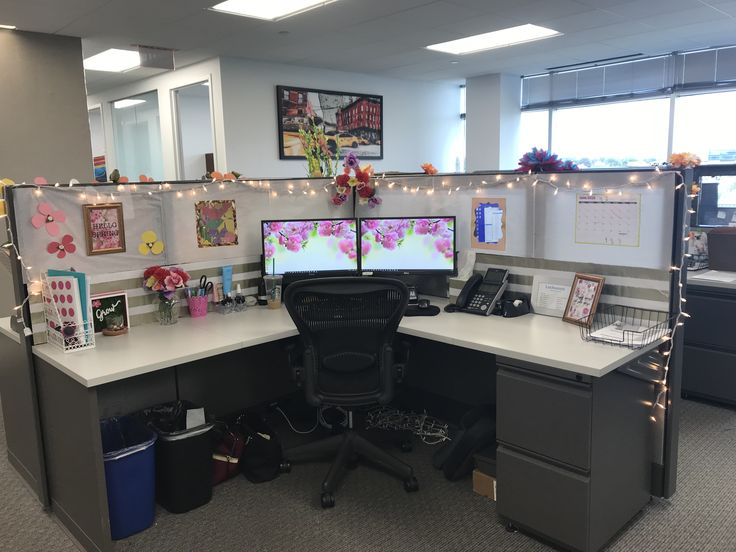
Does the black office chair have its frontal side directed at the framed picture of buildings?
yes

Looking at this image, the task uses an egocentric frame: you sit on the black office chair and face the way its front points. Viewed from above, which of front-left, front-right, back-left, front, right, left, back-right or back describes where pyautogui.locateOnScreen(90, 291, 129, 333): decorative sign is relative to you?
left

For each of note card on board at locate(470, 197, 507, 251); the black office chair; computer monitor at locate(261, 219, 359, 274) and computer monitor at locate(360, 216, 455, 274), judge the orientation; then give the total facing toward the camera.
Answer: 3

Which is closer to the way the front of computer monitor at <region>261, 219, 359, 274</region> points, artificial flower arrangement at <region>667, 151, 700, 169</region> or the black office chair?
the black office chair

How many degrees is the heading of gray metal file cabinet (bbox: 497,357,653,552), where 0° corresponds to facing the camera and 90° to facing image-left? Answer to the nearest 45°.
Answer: approximately 45°

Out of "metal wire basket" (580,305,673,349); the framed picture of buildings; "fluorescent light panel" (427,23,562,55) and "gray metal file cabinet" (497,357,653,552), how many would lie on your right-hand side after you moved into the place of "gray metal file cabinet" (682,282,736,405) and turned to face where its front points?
2

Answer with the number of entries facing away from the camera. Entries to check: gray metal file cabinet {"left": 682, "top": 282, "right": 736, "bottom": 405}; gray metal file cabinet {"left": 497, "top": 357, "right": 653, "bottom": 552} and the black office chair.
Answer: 1

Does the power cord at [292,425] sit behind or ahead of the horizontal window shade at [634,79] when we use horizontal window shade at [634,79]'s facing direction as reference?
ahead

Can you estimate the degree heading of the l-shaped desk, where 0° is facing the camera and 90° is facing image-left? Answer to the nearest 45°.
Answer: approximately 0°

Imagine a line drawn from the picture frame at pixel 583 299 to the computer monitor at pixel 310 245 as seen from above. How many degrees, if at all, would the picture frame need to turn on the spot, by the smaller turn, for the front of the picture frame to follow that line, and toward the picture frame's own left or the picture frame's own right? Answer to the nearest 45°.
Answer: approximately 45° to the picture frame's own right

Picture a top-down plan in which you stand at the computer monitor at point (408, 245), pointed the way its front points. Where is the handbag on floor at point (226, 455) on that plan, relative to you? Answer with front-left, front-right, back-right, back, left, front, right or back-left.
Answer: front-right

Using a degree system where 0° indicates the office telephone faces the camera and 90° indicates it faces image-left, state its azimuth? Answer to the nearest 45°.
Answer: approximately 45°

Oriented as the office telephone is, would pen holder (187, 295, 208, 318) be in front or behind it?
in front

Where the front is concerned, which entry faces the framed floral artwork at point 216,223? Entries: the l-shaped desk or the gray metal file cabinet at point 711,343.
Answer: the gray metal file cabinet

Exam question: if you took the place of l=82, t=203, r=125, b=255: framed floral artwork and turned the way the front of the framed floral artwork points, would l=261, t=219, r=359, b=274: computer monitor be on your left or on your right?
on your left

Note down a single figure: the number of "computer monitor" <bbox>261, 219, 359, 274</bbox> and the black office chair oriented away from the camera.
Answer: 1
